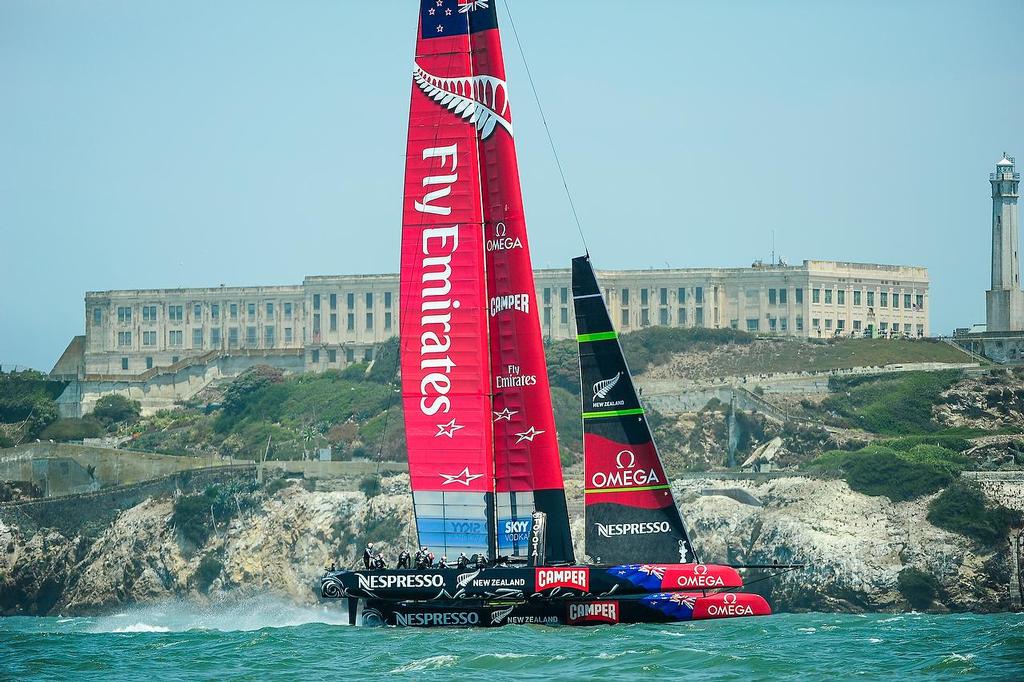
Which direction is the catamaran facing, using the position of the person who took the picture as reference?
facing to the right of the viewer
